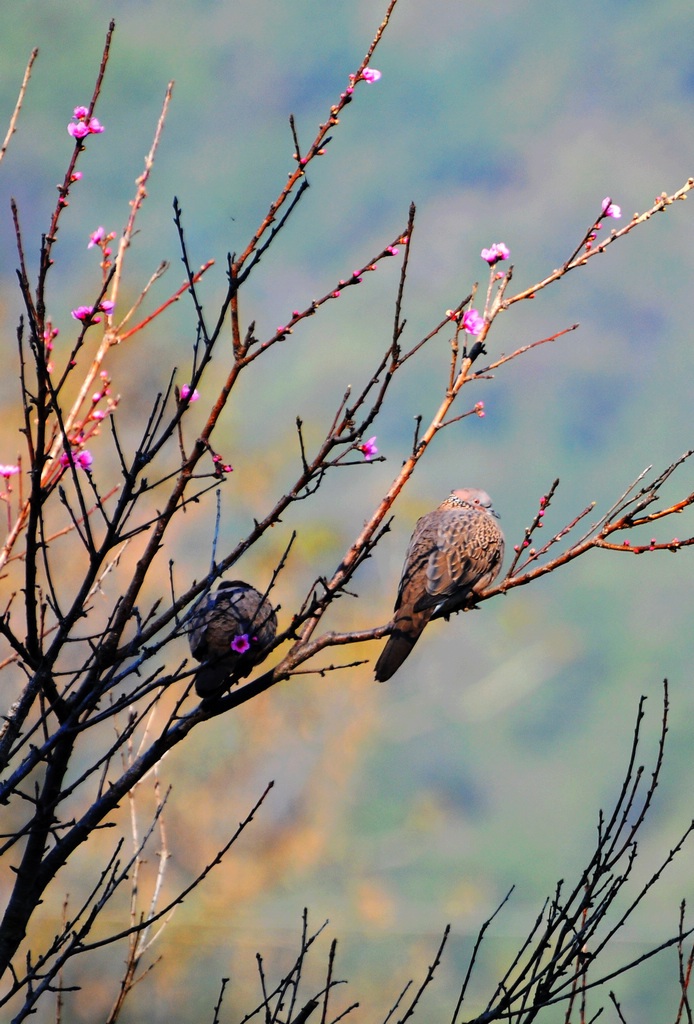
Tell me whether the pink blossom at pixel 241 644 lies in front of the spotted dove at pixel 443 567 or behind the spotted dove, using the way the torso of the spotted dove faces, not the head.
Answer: behind

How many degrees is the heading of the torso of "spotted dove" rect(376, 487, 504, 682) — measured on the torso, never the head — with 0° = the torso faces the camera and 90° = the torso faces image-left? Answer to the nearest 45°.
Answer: approximately 225°
